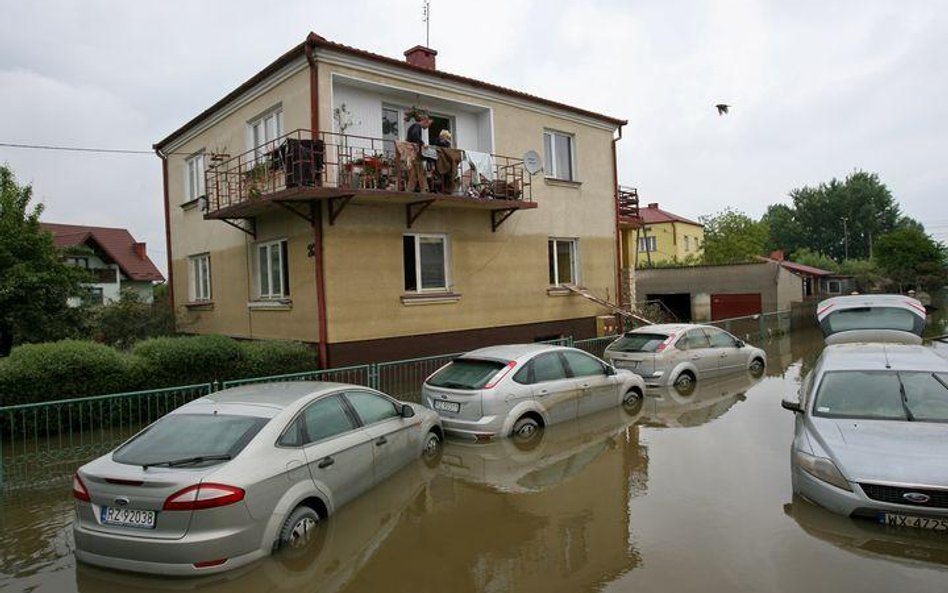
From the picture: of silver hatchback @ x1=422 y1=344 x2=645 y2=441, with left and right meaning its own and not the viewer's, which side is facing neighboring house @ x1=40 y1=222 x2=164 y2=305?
left

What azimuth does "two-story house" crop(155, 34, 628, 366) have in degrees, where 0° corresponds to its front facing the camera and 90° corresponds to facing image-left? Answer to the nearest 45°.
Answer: approximately 315°

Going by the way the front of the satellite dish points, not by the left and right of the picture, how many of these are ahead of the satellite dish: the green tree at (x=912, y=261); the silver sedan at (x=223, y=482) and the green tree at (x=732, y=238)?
1

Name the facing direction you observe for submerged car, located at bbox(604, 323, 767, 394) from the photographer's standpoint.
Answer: facing away from the viewer and to the right of the viewer

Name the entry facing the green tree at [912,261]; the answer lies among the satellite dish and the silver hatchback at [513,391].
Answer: the silver hatchback

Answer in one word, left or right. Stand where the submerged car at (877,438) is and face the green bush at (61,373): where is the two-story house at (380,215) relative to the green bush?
right

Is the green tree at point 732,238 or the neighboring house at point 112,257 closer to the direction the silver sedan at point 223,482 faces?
the green tree

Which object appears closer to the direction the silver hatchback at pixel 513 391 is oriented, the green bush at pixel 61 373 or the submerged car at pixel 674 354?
the submerged car

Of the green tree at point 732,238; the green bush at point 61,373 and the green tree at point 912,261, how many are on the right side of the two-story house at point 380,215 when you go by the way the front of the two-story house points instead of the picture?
1

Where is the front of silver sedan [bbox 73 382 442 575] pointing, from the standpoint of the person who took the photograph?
facing away from the viewer and to the right of the viewer

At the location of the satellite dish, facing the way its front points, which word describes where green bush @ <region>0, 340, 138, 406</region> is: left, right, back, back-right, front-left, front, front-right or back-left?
front-right

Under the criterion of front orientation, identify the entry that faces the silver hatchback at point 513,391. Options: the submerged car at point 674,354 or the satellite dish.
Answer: the satellite dish

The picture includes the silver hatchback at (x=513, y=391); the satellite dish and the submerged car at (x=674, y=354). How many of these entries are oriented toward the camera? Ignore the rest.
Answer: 1

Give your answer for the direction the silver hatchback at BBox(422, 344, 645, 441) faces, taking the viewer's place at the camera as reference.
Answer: facing away from the viewer and to the right of the viewer

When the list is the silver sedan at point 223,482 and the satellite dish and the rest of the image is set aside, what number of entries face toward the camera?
1

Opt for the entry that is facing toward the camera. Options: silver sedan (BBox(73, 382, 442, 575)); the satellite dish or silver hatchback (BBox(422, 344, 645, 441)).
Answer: the satellite dish
